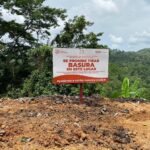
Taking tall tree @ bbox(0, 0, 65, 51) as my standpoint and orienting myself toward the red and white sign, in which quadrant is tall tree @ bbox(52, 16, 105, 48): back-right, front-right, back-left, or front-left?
front-left

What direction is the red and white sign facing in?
toward the camera

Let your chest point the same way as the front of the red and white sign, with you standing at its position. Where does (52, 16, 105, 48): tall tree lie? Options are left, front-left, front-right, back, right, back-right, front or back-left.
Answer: back

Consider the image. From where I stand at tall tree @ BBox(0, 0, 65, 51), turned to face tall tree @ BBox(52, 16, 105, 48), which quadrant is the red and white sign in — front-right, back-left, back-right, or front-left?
front-right

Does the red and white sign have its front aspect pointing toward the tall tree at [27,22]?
no
